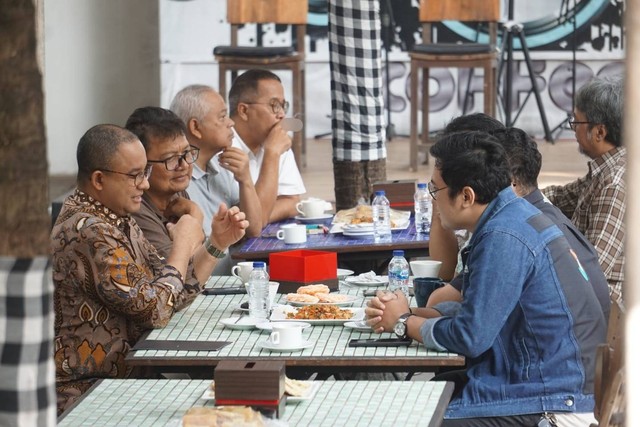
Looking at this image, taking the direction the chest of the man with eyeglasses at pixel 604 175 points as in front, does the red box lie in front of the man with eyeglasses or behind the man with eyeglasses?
in front

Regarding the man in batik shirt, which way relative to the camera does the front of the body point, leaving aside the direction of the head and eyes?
to the viewer's right

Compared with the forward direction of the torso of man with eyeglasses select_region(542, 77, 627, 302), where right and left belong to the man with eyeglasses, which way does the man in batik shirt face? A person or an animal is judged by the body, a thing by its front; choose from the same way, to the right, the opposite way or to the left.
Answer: the opposite way

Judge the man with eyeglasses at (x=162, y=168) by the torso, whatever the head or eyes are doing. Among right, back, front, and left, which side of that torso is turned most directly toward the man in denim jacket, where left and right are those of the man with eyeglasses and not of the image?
front

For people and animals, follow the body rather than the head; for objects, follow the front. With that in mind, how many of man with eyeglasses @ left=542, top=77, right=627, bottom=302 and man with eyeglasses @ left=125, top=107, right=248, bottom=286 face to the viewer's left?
1

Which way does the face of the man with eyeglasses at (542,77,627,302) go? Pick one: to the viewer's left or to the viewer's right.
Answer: to the viewer's left

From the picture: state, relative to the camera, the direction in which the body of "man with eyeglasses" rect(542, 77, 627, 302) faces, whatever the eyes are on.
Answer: to the viewer's left

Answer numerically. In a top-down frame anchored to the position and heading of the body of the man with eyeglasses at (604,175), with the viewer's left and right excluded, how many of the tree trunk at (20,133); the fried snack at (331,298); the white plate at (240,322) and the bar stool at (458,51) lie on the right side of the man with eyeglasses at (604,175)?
1

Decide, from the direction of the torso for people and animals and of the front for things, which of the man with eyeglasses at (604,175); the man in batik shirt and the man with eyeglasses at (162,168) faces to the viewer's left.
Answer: the man with eyeglasses at (604,175)

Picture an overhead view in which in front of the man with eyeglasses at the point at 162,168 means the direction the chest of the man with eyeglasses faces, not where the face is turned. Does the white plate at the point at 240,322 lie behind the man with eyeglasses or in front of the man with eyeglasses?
in front

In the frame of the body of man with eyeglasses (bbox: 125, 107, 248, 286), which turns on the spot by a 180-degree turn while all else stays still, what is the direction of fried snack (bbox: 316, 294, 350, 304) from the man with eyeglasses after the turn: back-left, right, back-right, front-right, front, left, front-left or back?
back

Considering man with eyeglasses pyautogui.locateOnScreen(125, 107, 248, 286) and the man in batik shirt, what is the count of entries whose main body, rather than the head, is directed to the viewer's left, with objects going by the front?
0

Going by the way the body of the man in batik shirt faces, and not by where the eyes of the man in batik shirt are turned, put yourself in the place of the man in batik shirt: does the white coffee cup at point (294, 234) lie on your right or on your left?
on your left

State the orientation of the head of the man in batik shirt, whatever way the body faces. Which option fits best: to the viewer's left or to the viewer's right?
to the viewer's right

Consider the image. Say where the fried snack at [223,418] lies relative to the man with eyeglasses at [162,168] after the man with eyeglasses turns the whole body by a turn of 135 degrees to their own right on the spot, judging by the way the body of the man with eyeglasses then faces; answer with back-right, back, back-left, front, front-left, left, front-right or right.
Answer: left

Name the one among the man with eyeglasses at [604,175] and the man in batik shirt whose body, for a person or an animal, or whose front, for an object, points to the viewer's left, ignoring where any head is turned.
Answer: the man with eyeglasses

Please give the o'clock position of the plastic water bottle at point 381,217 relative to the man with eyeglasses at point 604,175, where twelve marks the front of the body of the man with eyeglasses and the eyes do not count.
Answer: The plastic water bottle is roughly at 1 o'clock from the man with eyeglasses.

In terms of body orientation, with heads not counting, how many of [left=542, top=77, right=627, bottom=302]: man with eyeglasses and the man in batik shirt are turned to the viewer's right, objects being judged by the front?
1

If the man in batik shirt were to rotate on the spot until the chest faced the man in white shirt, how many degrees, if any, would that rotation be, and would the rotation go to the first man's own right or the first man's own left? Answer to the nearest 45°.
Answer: approximately 90° to the first man's own left
